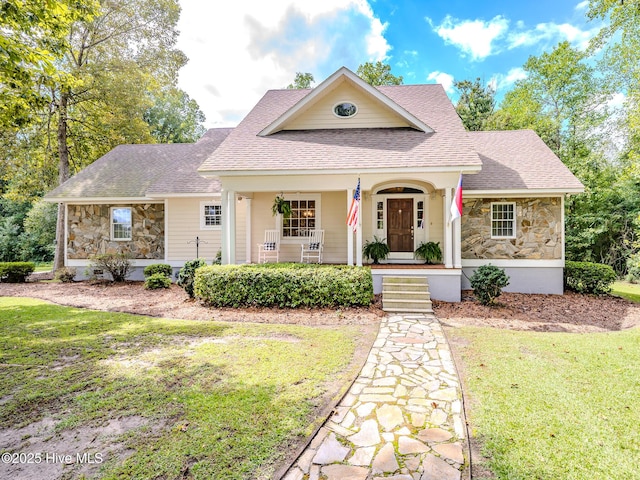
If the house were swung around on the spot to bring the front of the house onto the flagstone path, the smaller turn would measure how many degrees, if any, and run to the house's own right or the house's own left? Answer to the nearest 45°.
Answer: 0° — it already faces it

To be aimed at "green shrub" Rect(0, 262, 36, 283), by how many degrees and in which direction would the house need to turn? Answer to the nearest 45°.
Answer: approximately 90° to its right

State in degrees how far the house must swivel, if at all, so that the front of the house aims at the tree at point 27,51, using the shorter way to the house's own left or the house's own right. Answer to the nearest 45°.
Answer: approximately 45° to the house's own right

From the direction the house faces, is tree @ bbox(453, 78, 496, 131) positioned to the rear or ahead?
to the rear

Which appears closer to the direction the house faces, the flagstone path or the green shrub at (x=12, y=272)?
the flagstone path

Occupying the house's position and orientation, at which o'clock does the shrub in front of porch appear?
The shrub in front of porch is roughly at 1 o'clock from the house.

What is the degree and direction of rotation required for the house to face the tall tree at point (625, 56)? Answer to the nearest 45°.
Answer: approximately 90° to its left

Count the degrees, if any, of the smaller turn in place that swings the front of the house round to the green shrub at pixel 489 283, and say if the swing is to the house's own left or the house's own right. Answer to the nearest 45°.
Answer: approximately 45° to the house's own left

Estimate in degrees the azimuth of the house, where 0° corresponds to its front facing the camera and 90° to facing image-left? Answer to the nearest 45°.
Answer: approximately 0°

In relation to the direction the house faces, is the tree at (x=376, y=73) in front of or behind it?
behind
